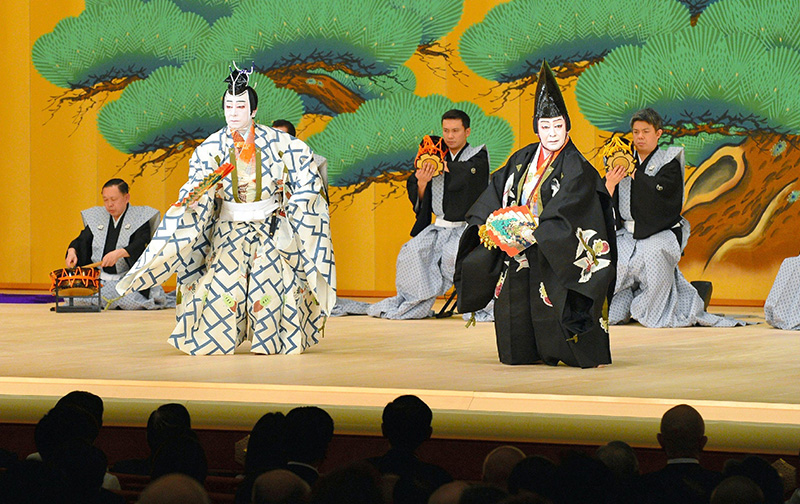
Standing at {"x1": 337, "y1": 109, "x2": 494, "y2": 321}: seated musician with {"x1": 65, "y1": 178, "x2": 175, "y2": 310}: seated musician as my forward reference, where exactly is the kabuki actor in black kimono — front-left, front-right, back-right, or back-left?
back-left

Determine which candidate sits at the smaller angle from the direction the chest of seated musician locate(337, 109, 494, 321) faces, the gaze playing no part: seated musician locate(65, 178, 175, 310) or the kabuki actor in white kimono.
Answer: the kabuki actor in white kimono

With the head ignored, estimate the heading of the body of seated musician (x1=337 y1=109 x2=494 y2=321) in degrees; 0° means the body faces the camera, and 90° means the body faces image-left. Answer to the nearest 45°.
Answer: approximately 45°

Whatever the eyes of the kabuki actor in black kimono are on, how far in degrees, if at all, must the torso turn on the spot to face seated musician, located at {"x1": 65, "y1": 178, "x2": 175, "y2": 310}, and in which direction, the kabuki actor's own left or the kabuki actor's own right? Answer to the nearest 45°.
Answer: approximately 90° to the kabuki actor's own right

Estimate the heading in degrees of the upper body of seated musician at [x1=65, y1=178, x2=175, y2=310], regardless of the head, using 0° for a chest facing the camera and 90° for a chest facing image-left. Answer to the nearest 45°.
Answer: approximately 45°

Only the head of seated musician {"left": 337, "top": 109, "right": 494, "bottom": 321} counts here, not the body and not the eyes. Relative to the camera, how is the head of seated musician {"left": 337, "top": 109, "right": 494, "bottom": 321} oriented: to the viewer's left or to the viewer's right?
to the viewer's left

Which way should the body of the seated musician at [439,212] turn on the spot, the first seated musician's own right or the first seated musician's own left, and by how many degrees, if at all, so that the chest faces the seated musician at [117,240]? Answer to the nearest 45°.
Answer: approximately 45° to the first seated musician's own right

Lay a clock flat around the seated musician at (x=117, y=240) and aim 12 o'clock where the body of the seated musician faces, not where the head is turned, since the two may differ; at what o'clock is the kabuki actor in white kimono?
The kabuki actor in white kimono is roughly at 10 o'clock from the seated musician.

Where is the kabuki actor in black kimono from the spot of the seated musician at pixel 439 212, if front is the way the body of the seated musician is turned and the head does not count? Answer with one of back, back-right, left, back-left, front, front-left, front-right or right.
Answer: front-left

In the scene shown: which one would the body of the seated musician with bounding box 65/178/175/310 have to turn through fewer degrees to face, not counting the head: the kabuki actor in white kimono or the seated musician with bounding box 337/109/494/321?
the kabuki actor in white kimono
